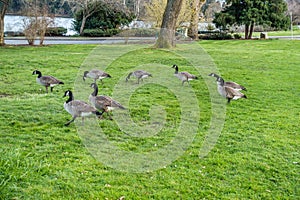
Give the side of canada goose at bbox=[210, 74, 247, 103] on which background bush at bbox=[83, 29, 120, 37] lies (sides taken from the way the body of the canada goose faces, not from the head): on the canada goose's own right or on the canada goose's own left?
on the canada goose's own right

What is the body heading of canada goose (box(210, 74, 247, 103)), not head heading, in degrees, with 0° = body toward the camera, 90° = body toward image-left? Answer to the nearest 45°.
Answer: approximately 90°

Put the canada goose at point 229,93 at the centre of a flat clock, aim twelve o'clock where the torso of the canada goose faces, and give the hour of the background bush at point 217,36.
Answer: The background bush is roughly at 3 o'clock from the canada goose.

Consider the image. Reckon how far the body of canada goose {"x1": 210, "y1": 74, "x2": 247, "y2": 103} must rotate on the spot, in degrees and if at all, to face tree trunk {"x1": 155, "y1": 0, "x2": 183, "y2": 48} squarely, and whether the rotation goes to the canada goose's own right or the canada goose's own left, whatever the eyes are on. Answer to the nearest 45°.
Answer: approximately 90° to the canada goose's own right

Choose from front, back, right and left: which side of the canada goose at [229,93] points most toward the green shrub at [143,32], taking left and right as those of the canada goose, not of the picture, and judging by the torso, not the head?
right

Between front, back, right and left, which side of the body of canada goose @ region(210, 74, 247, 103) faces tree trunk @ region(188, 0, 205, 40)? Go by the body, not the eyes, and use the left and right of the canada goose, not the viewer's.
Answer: right
